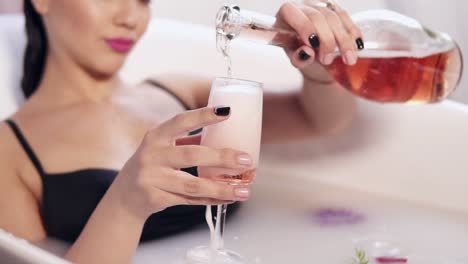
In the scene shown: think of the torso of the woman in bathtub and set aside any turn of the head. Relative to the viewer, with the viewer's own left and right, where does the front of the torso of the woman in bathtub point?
facing the viewer and to the right of the viewer

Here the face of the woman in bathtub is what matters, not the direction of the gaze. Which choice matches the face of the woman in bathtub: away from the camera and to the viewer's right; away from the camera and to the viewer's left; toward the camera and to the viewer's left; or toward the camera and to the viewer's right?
toward the camera and to the viewer's right
